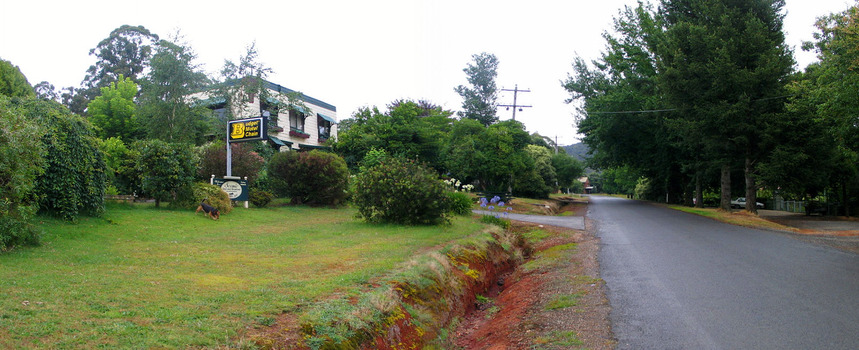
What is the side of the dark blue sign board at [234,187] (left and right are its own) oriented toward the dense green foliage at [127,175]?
right

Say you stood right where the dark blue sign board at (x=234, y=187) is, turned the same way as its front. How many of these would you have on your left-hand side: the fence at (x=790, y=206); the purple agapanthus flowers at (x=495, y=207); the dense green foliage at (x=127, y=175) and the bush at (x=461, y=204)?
3

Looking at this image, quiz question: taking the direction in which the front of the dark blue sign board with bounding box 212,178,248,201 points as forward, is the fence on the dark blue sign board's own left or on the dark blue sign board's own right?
on the dark blue sign board's own left

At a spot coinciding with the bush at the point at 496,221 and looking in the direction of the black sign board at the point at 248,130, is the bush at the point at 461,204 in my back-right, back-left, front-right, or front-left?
front-right

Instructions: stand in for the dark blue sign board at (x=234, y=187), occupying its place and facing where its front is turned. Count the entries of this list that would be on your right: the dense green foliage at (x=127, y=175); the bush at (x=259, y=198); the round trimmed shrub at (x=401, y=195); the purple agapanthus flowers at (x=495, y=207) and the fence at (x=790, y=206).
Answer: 1

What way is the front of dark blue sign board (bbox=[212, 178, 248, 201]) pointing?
toward the camera

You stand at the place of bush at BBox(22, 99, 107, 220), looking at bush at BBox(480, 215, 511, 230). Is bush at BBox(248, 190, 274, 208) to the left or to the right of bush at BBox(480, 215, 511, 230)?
left

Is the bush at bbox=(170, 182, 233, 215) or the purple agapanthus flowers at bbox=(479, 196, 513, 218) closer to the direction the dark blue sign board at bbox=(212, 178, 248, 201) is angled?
the bush

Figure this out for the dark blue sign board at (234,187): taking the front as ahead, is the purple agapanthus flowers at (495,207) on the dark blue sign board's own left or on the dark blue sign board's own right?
on the dark blue sign board's own left

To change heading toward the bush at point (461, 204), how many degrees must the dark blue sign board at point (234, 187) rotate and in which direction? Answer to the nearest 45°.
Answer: approximately 90° to its left

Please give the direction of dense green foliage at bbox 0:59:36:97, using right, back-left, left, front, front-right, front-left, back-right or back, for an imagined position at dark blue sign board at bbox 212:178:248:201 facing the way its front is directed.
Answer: back-right

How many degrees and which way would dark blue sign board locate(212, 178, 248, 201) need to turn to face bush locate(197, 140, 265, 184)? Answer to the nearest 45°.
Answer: approximately 180°

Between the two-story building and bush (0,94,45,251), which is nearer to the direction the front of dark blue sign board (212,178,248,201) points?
the bush

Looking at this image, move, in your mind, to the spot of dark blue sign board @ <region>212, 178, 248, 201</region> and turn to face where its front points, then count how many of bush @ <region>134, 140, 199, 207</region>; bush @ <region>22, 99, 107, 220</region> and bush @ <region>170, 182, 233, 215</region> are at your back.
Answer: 0

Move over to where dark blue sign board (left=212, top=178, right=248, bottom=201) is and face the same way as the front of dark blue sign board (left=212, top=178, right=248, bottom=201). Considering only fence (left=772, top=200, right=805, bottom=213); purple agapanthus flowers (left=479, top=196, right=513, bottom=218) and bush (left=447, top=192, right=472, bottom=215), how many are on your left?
3

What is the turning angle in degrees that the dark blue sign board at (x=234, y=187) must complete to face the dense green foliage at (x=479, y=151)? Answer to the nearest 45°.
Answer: approximately 135° to its left

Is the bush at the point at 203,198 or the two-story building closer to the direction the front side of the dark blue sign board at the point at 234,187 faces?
the bush
